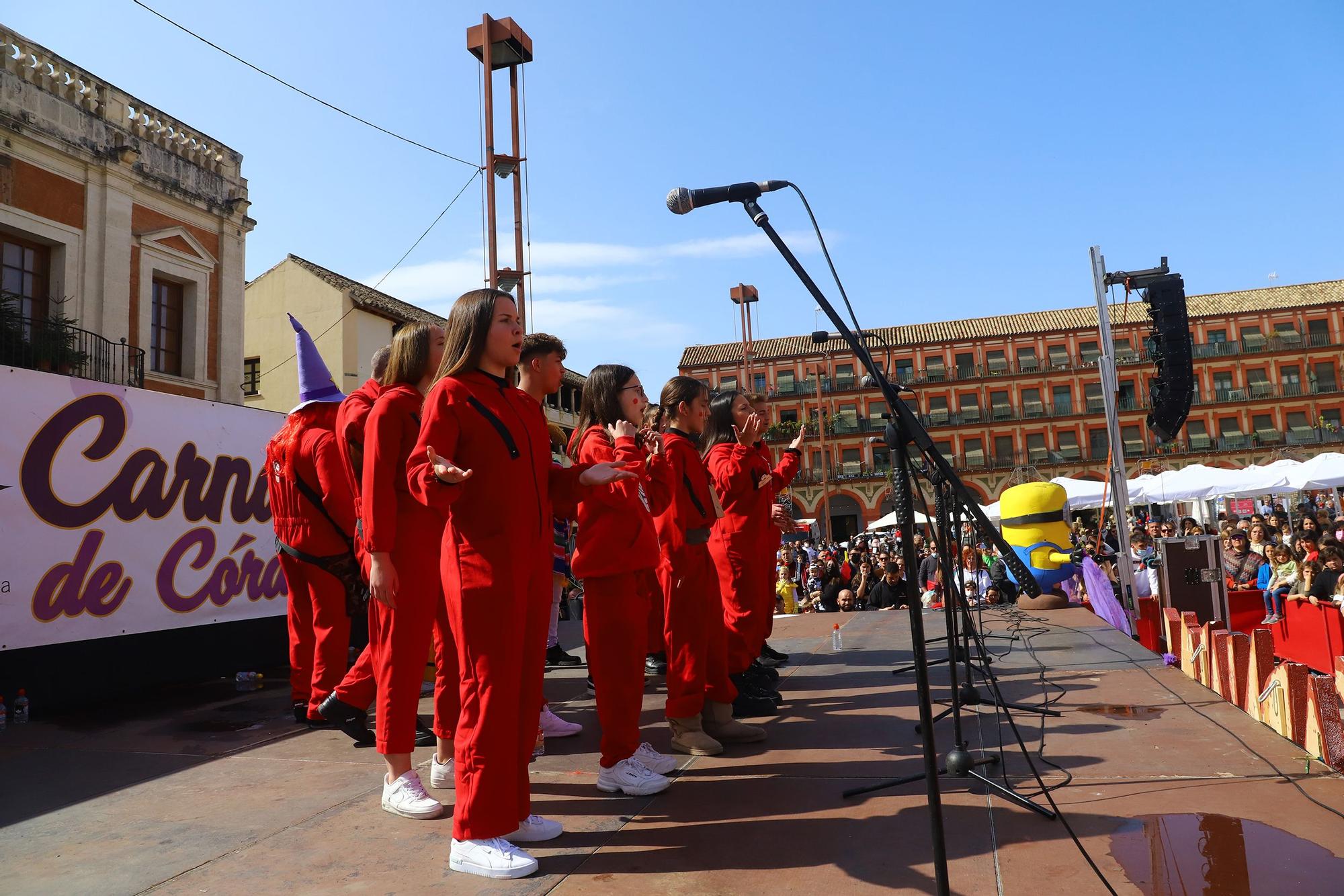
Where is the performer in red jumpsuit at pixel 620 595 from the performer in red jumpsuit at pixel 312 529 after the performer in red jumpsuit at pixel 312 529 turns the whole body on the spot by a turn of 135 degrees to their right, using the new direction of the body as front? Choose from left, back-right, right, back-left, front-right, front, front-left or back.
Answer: front-left

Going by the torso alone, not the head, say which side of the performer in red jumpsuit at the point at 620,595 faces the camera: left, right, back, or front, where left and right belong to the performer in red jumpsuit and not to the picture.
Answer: right

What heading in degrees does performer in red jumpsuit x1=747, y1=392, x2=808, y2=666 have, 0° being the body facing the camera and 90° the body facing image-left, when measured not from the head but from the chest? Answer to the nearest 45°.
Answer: approximately 270°

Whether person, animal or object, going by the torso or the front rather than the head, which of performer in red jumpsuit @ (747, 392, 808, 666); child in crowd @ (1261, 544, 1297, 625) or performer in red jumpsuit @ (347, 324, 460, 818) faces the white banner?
the child in crowd

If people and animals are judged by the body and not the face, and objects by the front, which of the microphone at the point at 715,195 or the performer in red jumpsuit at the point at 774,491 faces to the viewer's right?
the performer in red jumpsuit

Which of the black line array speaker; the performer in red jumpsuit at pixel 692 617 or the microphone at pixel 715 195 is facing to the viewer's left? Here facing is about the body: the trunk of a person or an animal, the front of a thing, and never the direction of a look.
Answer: the microphone

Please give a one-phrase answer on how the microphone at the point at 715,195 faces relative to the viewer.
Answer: facing to the left of the viewer

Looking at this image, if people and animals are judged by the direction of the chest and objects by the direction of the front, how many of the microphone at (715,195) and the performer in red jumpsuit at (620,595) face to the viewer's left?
1

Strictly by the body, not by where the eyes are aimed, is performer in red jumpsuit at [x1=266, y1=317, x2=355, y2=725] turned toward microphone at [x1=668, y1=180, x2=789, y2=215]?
no

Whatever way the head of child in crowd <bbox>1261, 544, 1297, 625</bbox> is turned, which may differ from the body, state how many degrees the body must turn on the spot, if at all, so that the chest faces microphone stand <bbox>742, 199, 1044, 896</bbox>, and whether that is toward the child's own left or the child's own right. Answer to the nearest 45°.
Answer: approximately 45° to the child's own left

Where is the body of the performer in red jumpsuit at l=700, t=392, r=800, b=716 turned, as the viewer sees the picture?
to the viewer's right

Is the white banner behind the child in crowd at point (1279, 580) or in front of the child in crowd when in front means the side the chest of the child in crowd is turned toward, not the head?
in front

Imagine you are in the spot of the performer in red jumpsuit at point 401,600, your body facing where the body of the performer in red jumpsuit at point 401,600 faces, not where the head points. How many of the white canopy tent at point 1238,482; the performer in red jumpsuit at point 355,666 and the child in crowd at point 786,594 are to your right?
0

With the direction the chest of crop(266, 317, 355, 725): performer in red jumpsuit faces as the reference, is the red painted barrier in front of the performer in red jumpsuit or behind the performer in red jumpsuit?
in front

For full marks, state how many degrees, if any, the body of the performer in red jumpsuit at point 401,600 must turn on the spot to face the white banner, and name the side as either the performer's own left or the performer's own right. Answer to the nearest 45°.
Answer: approximately 135° to the performer's own left

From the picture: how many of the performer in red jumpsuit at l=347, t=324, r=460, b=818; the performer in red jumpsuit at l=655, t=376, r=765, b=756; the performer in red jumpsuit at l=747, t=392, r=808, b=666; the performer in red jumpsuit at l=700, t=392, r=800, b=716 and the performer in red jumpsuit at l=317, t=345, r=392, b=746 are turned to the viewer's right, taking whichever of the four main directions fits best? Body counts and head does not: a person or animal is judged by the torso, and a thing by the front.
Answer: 5

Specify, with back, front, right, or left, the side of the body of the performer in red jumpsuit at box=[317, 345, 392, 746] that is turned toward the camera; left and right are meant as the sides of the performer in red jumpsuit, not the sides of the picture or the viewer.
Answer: right

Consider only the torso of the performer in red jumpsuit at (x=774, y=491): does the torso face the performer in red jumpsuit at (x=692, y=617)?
no
